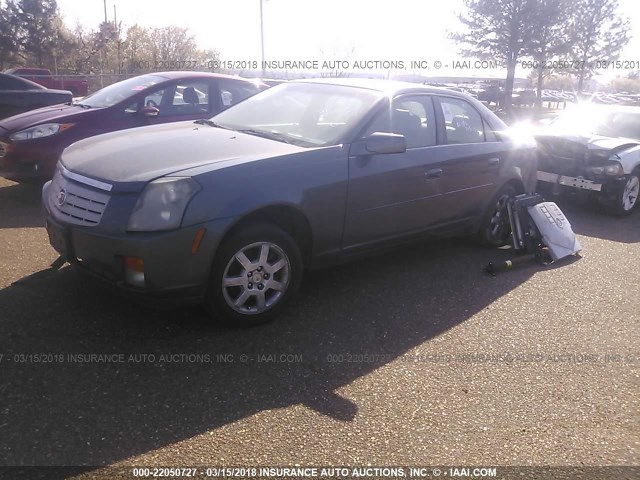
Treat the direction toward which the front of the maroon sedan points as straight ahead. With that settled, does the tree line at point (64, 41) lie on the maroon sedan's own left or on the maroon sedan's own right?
on the maroon sedan's own right

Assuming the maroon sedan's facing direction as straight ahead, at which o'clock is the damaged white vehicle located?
The damaged white vehicle is roughly at 8 o'clock from the maroon sedan.

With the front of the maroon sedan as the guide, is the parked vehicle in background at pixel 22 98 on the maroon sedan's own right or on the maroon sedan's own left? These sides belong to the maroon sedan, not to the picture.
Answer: on the maroon sedan's own right

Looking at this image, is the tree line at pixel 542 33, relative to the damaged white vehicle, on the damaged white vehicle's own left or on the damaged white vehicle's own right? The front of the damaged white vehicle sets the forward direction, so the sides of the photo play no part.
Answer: on the damaged white vehicle's own right

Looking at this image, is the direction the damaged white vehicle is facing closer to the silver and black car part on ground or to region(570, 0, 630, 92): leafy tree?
the silver and black car part on ground

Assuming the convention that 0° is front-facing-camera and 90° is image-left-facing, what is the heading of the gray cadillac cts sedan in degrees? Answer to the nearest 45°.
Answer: approximately 45°

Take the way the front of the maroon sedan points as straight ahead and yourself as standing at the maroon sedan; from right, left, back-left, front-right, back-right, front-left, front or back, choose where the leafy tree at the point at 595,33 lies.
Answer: back

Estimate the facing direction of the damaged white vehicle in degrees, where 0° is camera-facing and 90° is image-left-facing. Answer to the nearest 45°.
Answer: approximately 45°

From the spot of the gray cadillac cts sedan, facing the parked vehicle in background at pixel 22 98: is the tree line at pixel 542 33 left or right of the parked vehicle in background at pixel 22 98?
right

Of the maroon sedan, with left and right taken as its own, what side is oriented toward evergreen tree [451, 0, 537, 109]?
back

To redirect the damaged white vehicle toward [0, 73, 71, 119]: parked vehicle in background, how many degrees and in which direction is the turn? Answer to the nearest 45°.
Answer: approximately 45° to its right

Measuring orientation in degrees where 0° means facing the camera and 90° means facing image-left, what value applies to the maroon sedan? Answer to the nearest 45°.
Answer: approximately 45°
